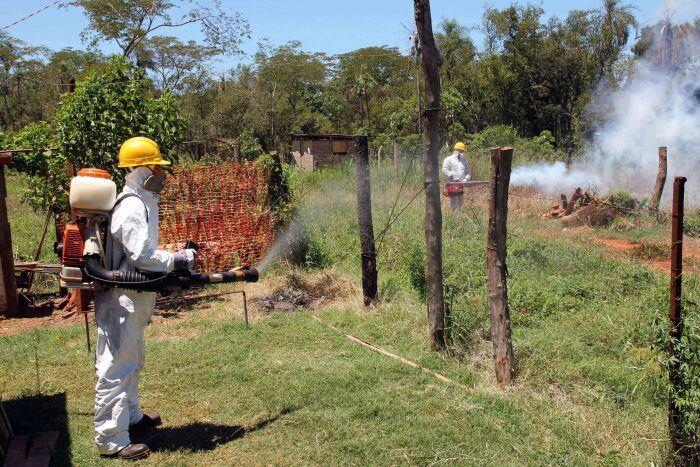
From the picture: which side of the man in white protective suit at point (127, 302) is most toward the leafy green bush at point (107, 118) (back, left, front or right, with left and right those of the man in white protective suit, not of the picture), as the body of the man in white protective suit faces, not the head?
left

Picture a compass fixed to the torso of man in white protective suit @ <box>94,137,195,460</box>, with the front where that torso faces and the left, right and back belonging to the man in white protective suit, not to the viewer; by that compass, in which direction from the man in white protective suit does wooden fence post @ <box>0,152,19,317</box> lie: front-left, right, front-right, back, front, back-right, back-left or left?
back-left

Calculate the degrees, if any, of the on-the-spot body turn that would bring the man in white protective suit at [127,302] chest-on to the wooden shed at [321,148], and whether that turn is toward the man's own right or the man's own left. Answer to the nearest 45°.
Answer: approximately 90° to the man's own left

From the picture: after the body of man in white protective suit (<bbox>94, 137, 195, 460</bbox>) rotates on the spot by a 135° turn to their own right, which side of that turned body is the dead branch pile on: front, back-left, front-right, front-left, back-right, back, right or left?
back

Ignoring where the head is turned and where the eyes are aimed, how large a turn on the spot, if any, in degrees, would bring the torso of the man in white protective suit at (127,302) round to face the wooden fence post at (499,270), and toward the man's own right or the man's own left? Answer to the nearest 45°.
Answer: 0° — they already face it

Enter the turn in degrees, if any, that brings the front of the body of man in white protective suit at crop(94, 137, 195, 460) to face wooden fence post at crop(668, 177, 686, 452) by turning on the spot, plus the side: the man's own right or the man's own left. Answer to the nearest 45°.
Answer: approximately 45° to the man's own right

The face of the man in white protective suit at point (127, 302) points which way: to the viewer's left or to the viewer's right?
to the viewer's right

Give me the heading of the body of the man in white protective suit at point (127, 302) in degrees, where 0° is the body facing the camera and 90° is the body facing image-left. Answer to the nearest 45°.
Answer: approximately 270°

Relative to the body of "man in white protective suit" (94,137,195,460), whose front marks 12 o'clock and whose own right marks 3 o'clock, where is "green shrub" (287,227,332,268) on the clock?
The green shrub is roughly at 10 o'clock from the man in white protective suit.

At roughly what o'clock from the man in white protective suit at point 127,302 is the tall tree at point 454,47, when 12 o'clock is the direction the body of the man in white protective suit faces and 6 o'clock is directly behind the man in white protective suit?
The tall tree is roughly at 10 o'clock from the man in white protective suit.

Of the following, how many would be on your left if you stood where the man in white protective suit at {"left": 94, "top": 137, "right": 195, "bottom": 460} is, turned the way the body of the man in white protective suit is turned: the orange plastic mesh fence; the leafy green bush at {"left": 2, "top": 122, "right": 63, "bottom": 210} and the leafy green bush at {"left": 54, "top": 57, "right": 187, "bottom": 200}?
3
